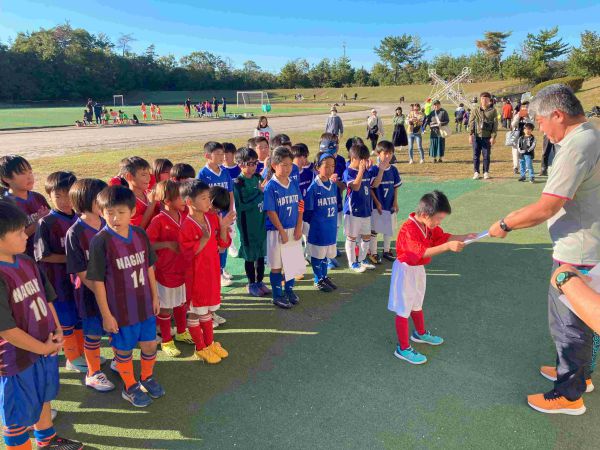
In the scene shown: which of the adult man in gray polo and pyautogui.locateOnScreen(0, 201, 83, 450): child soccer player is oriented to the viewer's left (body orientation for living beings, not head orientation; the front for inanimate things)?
the adult man in gray polo

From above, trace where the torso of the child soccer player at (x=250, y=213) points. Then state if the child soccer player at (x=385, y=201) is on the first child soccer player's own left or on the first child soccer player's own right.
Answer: on the first child soccer player's own left

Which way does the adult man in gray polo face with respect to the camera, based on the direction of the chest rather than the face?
to the viewer's left

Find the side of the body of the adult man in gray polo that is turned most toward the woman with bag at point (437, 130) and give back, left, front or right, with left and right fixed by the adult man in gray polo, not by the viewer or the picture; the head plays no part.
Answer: right

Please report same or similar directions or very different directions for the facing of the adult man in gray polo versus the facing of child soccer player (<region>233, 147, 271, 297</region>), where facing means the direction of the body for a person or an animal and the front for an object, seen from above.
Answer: very different directions
